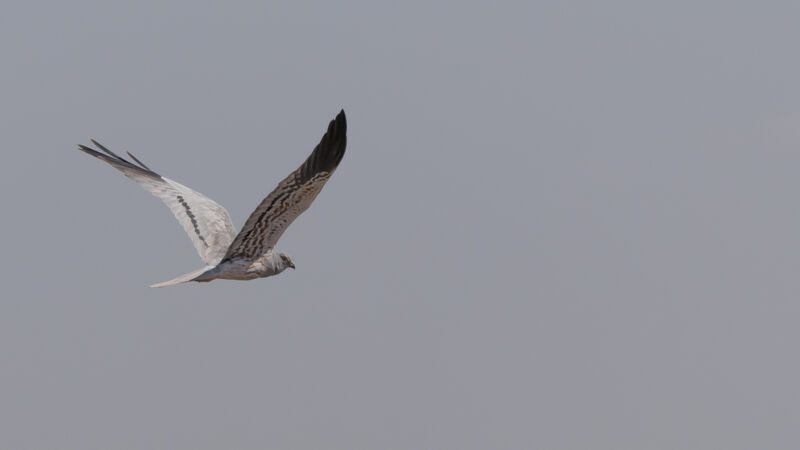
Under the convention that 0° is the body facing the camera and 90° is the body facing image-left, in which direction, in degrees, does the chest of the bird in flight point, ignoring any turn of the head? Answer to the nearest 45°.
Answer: approximately 225°
